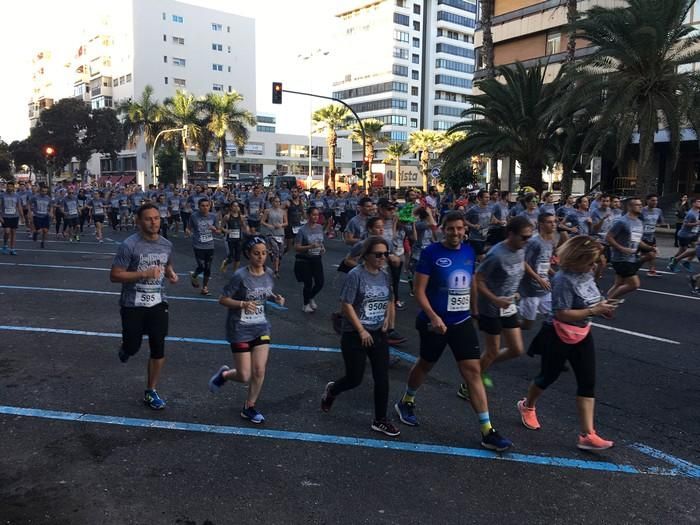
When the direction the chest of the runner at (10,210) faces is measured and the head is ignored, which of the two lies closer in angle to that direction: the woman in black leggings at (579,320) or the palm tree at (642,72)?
the woman in black leggings

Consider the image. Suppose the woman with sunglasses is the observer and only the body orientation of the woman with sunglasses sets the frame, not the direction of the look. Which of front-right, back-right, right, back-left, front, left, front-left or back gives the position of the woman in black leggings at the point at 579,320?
front-left

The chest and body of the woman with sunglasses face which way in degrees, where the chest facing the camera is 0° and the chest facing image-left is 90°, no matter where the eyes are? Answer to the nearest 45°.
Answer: approximately 315°

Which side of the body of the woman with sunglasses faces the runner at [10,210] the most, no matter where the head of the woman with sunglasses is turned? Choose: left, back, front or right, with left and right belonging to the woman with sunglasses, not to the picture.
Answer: back

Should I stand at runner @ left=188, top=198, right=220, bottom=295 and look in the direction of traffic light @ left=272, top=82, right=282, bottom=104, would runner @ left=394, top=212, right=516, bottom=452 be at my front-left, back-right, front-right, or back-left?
back-right

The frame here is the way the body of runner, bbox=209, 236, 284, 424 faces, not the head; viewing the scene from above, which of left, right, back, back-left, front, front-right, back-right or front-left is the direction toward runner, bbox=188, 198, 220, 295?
back-left

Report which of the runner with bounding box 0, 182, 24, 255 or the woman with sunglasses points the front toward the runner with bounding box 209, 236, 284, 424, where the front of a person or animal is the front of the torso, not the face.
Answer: the runner with bounding box 0, 182, 24, 255

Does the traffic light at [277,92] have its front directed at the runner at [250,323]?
yes

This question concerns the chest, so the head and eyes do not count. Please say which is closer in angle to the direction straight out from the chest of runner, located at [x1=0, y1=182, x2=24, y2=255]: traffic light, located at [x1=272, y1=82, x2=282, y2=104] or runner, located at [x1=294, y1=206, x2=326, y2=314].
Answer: the runner

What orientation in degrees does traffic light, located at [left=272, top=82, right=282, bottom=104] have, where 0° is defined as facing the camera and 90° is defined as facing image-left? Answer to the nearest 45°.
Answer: approximately 0°

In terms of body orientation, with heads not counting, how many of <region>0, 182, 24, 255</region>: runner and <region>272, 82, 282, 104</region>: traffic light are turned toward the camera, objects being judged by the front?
2

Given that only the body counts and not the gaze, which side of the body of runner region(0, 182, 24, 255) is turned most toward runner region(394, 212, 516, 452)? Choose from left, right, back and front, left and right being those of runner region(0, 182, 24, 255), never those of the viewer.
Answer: front

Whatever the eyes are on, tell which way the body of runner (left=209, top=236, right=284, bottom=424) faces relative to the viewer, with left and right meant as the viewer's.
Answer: facing the viewer and to the right of the viewer
